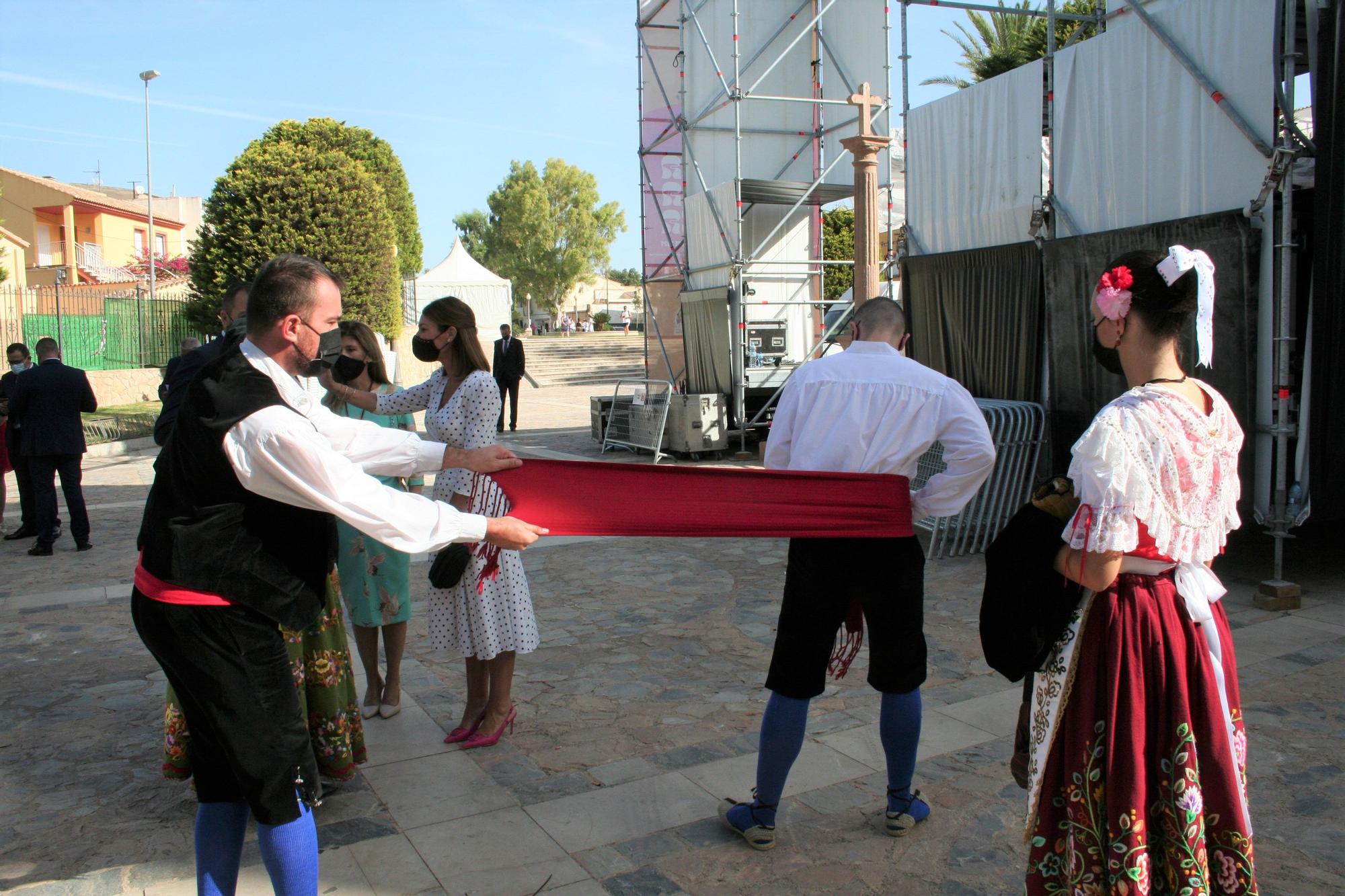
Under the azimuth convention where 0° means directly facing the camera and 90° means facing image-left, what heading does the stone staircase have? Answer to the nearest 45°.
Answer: approximately 0°

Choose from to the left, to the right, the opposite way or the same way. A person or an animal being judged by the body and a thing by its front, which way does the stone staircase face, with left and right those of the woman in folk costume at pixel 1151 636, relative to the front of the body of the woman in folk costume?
the opposite way

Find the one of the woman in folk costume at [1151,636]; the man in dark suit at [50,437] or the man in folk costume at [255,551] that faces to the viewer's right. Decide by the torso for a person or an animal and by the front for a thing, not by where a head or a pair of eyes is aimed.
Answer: the man in folk costume

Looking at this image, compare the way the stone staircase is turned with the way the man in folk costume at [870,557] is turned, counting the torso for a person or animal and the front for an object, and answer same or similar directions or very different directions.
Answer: very different directions

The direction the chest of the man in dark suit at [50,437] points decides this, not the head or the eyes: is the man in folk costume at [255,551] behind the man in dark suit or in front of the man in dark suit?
behind

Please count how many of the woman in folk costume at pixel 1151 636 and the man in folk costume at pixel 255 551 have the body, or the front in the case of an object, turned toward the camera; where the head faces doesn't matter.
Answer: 0

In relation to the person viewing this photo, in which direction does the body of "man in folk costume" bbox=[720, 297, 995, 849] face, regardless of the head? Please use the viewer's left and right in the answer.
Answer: facing away from the viewer

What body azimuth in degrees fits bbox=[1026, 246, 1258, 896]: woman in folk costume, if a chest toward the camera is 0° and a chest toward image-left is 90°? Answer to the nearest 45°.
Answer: approximately 135°

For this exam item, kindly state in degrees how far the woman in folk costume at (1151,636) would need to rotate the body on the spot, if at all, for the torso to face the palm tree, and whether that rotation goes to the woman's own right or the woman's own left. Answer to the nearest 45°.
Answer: approximately 45° to the woman's own right

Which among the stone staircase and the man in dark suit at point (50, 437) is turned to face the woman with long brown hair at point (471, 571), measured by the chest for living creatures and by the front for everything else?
the stone staircase

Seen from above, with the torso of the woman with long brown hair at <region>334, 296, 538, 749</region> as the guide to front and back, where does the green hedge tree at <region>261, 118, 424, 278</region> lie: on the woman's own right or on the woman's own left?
on the woman's own right

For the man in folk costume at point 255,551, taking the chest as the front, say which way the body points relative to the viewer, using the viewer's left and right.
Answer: facing to the right of the viewer

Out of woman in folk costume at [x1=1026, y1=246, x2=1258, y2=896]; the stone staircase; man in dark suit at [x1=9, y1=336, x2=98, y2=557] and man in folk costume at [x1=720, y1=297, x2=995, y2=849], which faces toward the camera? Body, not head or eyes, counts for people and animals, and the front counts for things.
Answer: the stone staircase

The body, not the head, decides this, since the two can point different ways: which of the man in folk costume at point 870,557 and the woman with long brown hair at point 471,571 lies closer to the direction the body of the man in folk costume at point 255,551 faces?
the man in folk costume

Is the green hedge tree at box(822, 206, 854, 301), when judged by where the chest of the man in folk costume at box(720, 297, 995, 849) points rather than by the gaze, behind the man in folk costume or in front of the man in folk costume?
in front

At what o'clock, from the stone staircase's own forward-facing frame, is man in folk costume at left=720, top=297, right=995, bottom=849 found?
The man in folk costume is roughly at 12 o'clock from the stone staircase.

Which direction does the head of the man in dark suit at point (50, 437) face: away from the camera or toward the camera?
away from the camera

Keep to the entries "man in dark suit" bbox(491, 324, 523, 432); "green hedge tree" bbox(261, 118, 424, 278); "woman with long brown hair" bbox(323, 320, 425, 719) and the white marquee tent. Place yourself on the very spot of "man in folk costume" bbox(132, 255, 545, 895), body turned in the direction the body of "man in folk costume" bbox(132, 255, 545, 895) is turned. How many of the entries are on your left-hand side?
4

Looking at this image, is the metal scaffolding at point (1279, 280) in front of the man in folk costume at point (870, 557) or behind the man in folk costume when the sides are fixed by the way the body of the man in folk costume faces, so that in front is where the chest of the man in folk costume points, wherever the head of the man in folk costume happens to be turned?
in front

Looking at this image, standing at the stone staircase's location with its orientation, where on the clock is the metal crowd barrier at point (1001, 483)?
The metal crowd barrier is roughly at 12 o'clock from the stone staircase.

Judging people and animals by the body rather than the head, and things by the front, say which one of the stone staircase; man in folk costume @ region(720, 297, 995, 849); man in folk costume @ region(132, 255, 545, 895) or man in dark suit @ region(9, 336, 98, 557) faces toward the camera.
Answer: the stone staircase

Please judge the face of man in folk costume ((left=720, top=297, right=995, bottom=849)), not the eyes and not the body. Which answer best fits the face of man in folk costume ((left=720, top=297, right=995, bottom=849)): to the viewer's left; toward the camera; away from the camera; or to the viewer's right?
away from the camera
